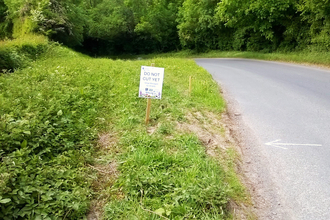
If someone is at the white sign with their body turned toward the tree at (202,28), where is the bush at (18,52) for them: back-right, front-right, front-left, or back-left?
front-left

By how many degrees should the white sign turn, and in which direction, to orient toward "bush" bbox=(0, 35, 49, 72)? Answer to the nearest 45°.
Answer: approximately 135° to its right

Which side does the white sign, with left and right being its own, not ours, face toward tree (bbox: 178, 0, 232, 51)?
back

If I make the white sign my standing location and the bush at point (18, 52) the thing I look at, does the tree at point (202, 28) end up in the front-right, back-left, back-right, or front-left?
front-right

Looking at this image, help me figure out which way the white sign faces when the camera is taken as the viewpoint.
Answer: facing the viewer
